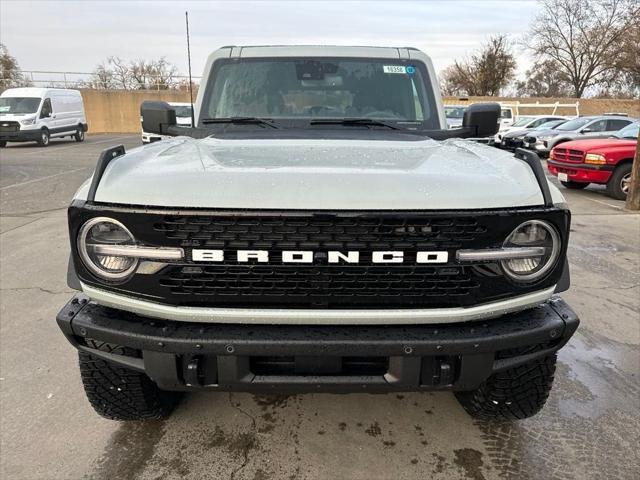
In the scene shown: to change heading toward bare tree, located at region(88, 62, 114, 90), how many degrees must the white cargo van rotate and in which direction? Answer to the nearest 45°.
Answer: approximately 135° to its right

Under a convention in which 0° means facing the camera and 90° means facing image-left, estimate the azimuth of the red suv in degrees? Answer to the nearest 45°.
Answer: approximately 45°

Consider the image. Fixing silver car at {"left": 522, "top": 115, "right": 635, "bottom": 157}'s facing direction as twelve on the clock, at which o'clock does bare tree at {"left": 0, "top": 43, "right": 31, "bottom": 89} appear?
The bare tree is roughly at 2 o'clock from the silver car.

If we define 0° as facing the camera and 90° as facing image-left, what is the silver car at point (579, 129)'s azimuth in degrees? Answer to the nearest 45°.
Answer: approximately 45°

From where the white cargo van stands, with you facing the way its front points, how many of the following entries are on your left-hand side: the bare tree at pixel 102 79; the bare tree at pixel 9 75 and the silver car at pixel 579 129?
1

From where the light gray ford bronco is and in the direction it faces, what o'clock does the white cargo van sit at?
The white cargo van is roughly at 5 o'clock from the light gray ford bronco.

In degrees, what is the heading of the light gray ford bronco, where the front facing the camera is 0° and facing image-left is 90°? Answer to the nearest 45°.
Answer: approximately 0°

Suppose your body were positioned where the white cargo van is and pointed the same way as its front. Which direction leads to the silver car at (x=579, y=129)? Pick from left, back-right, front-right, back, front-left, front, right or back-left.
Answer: left
